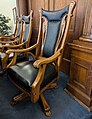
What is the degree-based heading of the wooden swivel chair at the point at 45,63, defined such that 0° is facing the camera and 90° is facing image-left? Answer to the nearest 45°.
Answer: approximately 45°
